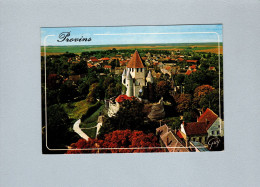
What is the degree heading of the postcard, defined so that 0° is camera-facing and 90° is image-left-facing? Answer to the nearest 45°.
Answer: approximately 0°
